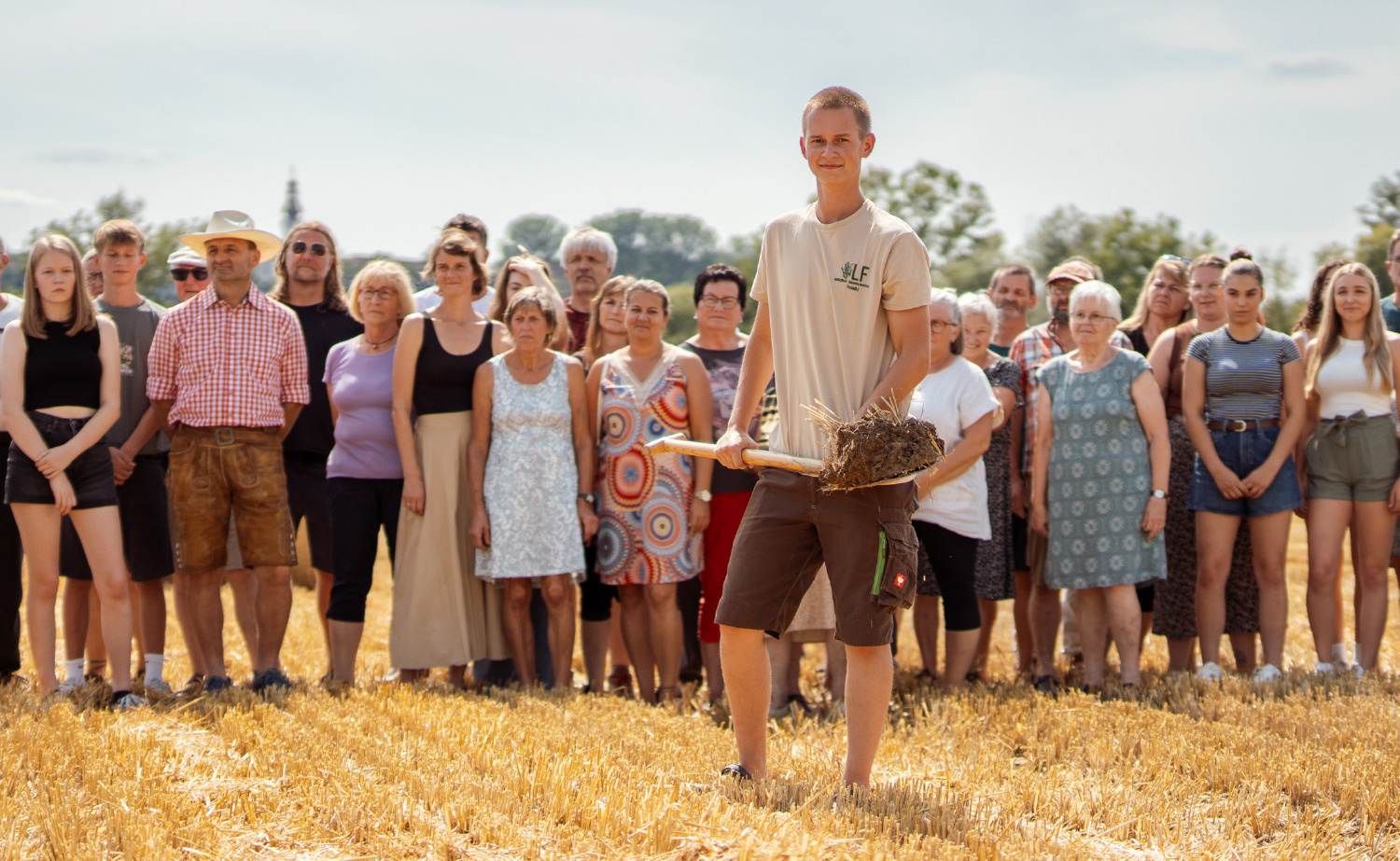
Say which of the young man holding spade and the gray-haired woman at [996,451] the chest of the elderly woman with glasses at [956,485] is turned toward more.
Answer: the young man holding spade

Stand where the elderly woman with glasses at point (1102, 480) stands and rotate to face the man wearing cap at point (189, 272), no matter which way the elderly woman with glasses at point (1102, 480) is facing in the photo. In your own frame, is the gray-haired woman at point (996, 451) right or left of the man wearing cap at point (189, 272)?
right

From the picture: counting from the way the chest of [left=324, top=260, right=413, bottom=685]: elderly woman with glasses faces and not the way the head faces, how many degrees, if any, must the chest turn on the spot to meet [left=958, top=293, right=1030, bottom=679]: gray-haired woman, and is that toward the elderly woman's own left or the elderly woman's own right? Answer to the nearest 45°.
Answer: approximately 90° to the elderly woman's own left

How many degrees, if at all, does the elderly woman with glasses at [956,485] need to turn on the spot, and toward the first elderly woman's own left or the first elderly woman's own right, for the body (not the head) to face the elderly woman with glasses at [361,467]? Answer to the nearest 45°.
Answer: approximately 45° to the first elderly woman's own right

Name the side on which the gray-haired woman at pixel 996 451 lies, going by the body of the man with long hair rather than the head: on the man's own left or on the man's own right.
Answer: on the man's own left

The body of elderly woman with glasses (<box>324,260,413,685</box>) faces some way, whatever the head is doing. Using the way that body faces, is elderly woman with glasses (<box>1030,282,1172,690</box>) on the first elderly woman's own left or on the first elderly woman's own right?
on the first elderly woman's own left
